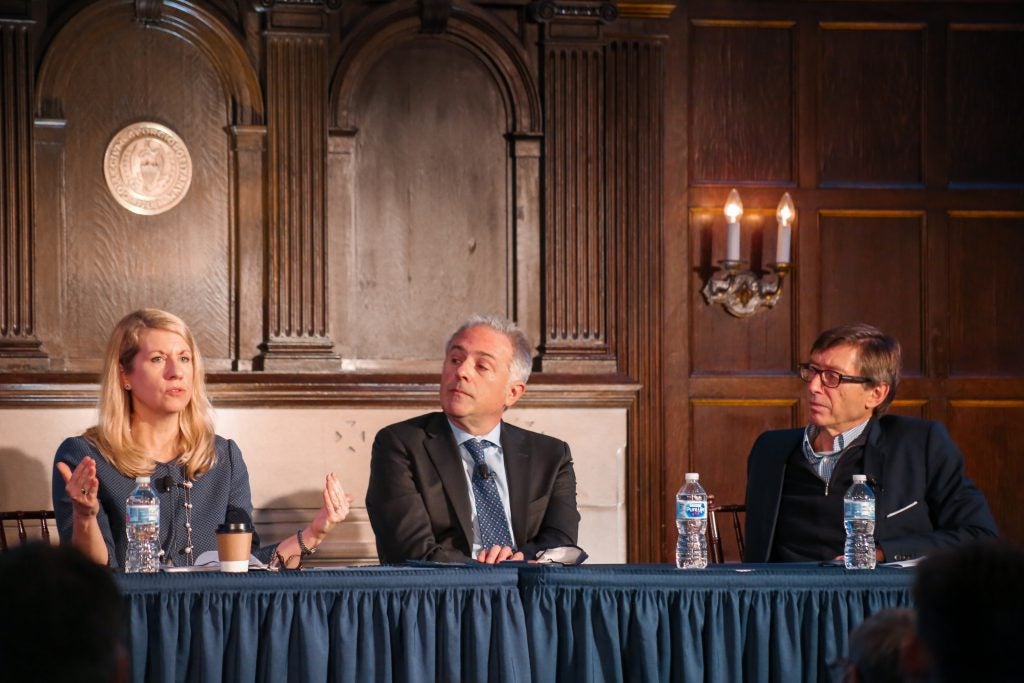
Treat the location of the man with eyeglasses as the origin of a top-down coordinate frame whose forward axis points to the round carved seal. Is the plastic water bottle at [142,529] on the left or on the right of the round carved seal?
left

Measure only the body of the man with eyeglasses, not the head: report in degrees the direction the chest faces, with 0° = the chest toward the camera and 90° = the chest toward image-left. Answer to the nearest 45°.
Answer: approximately 45°

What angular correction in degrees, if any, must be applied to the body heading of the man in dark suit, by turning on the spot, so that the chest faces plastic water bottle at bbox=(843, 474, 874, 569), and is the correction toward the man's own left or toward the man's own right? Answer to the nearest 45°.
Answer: approximately 90° to the man's own left

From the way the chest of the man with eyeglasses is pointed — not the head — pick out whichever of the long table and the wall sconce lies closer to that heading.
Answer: the long table

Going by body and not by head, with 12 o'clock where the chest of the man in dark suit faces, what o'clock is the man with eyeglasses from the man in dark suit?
The man with eyeglasses is roughly at 9 o'clock from the man in dark suit.

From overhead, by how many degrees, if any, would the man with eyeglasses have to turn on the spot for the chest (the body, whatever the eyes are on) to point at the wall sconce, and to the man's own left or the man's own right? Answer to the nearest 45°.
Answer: approximately 135° to the man's own right

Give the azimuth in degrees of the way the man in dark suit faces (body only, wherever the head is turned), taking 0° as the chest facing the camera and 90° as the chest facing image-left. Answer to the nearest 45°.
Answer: approximately 0°

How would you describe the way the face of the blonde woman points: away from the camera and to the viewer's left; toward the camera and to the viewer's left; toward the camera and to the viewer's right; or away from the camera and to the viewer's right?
toward the camera and to the viewer's right

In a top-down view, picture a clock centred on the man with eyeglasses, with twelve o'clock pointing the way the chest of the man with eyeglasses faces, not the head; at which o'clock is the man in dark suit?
The man in dark suit is roughly at 1 o'clock from the man with eyeglasses.

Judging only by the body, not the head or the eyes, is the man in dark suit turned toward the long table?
yes
